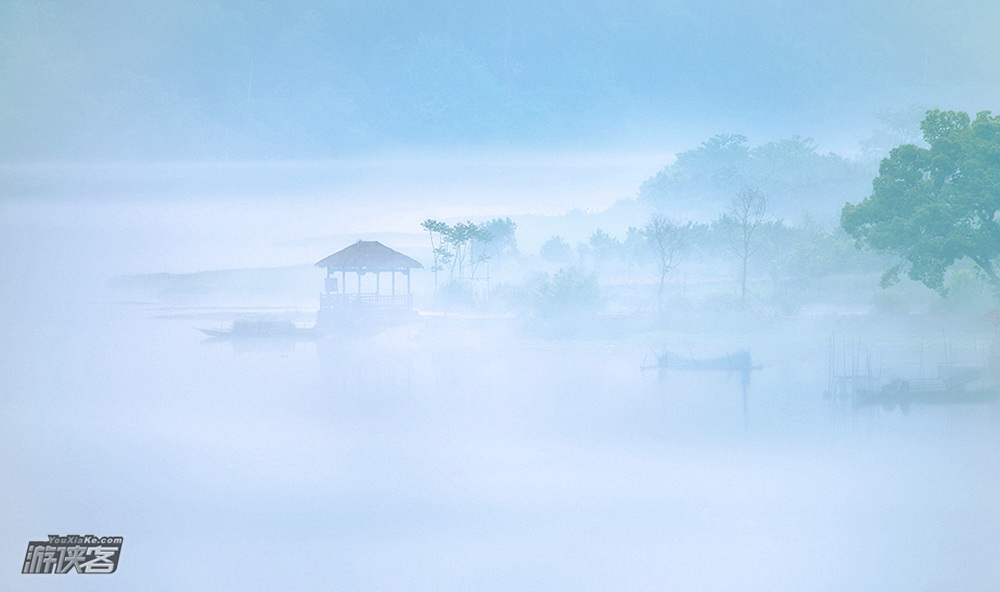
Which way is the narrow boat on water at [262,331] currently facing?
to the viewer's left

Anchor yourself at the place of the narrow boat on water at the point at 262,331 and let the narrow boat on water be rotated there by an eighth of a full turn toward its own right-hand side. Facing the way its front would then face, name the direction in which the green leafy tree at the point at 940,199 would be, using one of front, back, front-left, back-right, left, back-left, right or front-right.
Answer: back

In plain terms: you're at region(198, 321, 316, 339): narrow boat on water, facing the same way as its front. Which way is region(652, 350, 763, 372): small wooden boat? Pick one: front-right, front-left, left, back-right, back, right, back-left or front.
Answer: back-left

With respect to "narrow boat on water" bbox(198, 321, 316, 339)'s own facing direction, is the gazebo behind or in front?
behind
